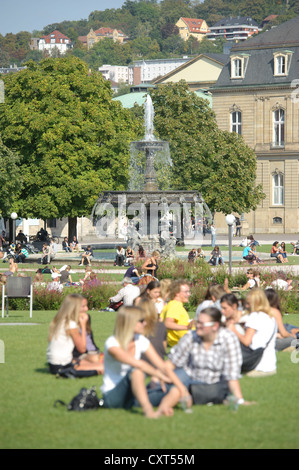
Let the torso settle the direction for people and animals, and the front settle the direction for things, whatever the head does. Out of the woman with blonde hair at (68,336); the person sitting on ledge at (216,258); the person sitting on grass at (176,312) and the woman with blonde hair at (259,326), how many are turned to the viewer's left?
1

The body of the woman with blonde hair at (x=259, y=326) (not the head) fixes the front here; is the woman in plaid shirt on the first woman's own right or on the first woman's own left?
on the first woman's own left

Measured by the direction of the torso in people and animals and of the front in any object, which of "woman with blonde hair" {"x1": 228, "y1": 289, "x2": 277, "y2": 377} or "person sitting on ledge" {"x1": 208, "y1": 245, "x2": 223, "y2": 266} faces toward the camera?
the person sitting on ledge

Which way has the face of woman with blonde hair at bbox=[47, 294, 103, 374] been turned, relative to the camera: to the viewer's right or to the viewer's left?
to the viewer's right

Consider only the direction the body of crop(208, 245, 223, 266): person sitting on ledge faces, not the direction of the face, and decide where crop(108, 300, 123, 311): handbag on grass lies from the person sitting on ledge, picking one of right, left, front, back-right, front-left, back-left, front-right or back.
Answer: front

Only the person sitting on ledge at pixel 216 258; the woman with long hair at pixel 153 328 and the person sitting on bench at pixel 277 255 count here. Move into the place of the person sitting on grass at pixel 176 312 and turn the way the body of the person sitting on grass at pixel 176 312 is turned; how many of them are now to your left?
2

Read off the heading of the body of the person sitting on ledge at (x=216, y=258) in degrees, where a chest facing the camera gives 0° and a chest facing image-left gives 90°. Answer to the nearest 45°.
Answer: approximately 0°

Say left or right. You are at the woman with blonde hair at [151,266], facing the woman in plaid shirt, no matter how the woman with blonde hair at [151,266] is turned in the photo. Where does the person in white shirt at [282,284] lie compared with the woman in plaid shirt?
left

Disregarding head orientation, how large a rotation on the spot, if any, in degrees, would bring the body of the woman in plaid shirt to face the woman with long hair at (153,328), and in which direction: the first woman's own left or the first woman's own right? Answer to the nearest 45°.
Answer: approximately 90° to the first woman's own right
